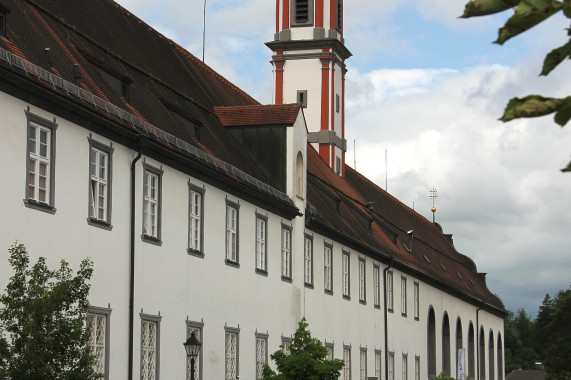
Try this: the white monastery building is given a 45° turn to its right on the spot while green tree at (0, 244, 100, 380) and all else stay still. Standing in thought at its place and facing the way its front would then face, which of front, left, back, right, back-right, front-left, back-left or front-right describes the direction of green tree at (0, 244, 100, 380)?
front

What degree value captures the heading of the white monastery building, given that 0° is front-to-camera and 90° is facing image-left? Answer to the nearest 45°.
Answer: approximately 315°
